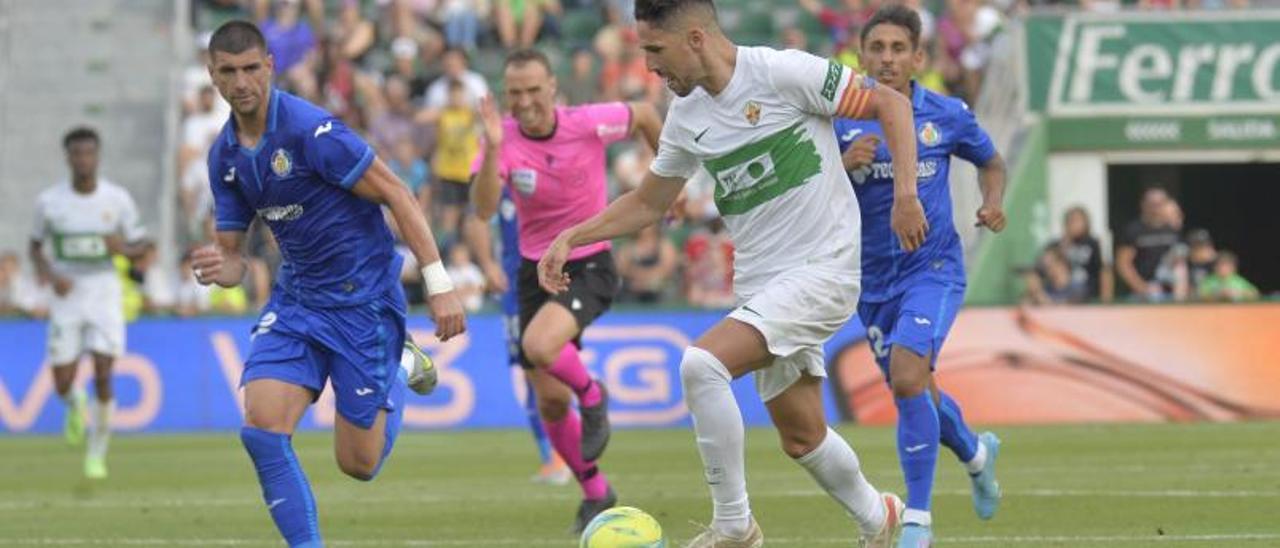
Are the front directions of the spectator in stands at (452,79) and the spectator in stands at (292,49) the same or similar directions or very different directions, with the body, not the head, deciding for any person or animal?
same or similar directions

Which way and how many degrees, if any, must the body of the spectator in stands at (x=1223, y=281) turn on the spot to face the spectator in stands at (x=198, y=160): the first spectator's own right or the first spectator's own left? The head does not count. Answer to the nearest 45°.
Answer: approximately 90° to the first spectator's own right

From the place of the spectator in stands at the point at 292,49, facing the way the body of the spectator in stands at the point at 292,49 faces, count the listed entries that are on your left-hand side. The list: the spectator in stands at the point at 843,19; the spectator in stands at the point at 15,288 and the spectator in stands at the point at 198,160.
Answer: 1

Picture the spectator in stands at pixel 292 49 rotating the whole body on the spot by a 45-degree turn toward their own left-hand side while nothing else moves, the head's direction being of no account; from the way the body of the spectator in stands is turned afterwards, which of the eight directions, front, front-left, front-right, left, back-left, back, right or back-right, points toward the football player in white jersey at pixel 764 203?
front-right

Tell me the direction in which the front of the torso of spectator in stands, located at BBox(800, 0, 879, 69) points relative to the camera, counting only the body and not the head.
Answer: toward the camera

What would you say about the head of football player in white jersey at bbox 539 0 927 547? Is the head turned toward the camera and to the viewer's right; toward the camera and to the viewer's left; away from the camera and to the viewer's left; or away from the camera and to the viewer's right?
toward the camera and to the viewer's left

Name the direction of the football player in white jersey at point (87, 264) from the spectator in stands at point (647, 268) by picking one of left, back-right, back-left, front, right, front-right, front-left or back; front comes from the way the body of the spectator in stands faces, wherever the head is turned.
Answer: front-right

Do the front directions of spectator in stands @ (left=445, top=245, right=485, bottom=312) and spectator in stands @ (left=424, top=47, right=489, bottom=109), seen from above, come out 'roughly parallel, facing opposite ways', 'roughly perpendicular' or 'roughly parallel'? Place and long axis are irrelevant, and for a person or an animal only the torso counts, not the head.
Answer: roughly parallel

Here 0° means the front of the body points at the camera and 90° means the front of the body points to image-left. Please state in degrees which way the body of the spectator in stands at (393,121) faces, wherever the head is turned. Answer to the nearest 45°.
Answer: approximately 0°

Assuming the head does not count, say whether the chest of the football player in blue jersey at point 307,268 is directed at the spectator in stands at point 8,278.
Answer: no

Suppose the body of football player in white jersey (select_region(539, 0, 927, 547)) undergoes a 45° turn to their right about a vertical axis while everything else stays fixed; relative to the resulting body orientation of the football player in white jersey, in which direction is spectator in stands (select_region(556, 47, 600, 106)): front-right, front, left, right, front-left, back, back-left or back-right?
right

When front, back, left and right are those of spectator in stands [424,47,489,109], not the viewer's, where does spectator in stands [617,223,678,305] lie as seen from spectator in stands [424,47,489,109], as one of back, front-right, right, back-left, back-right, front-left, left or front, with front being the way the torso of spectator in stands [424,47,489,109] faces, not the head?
front-left

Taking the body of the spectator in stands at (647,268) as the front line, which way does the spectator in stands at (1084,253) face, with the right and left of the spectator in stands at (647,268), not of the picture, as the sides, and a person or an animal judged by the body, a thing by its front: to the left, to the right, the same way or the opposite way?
the same way

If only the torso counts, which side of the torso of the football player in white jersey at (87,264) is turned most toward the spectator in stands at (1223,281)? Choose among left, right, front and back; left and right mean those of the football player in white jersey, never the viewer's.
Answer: left

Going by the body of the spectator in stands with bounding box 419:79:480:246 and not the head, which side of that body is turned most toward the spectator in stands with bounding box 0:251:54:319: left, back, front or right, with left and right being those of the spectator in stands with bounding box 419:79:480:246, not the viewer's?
right

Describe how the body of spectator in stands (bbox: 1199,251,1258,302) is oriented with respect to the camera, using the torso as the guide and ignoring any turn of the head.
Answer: toward the camera

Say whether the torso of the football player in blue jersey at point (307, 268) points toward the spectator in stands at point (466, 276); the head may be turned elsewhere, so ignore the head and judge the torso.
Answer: no
